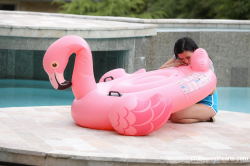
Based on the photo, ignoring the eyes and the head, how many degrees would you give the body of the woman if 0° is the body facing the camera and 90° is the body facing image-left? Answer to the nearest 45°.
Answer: approximately 90°

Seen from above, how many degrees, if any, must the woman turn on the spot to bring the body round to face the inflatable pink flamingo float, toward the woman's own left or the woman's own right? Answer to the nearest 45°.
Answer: approximately 45° to the woman's own left
